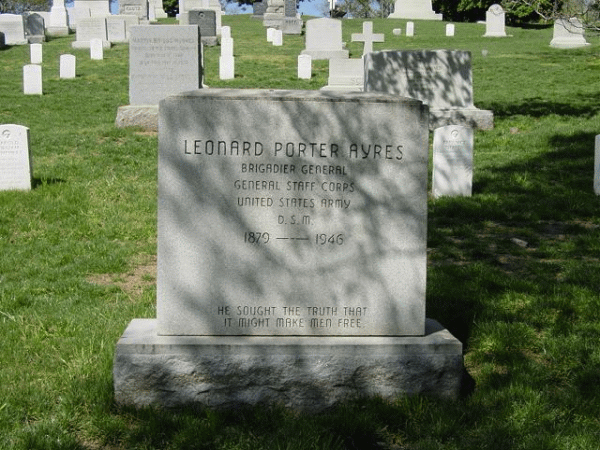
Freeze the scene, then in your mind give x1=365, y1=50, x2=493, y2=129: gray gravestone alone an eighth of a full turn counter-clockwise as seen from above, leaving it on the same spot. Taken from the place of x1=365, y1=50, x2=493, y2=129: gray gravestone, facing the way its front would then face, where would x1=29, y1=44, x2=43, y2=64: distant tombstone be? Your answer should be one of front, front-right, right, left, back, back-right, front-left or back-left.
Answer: back

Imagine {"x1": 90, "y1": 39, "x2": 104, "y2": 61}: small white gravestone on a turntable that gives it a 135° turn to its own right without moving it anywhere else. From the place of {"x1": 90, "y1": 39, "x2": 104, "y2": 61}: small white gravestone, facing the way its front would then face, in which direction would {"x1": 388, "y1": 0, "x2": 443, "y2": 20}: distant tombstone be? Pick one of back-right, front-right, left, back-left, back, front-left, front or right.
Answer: right

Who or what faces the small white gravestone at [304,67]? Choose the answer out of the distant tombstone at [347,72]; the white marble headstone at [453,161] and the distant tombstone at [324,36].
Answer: the distant tombstone at [324,36]

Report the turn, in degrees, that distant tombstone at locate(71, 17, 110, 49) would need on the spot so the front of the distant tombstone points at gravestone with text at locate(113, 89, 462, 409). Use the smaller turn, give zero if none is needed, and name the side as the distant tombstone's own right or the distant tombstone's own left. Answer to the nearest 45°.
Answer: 0° — it already faces it

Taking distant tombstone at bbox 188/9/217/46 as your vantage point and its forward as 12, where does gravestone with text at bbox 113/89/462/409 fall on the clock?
The gravestone with text is roughly at 12 o'clock from the distant tombstone.

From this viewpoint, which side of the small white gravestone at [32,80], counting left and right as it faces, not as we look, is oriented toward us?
front

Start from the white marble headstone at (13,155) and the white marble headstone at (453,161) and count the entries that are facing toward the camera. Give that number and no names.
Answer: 2

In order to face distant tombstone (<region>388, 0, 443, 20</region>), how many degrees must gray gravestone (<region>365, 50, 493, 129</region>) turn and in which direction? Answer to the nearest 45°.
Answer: approximately 180°

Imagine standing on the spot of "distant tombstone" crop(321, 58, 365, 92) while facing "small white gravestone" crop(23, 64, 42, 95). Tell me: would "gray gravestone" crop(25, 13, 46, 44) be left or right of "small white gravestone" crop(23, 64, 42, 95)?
right

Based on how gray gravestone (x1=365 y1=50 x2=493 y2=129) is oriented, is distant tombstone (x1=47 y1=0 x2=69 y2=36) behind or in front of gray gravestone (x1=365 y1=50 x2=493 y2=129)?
behind

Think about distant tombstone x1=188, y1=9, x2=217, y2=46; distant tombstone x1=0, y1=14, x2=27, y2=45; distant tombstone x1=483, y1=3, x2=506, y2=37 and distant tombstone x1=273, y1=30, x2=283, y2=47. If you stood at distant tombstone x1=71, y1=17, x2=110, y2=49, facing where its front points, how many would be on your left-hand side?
3

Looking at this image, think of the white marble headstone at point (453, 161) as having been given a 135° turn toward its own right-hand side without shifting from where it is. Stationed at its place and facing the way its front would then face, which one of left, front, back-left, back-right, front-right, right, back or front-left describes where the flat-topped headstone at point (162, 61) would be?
front

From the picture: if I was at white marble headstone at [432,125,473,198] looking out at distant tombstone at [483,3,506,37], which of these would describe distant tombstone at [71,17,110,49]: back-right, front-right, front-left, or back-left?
front-left

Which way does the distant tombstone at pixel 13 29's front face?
toward the camera

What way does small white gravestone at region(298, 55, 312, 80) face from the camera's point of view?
toward the camera

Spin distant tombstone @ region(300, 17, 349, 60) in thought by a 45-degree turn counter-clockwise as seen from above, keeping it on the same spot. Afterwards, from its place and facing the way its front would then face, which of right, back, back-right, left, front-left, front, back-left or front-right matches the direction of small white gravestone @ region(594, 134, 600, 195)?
front-right
